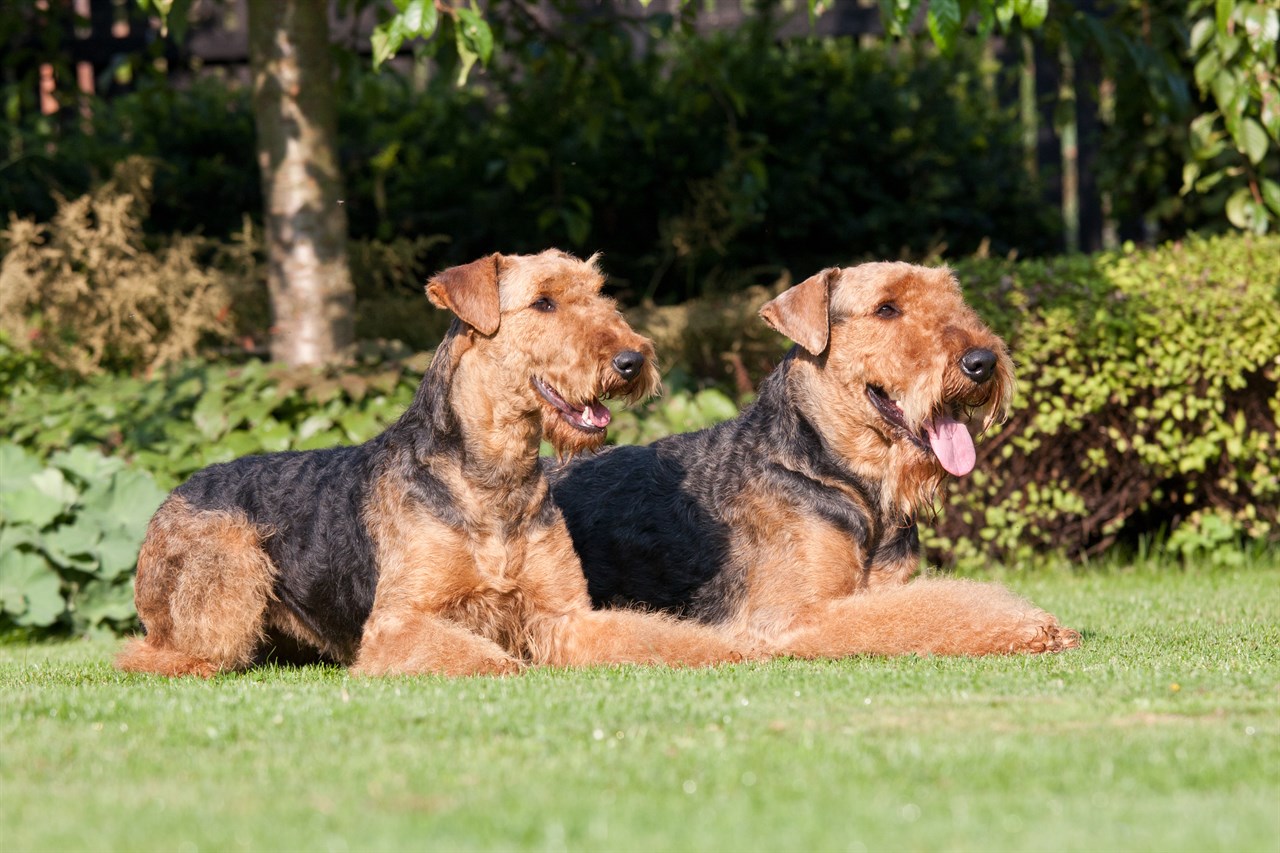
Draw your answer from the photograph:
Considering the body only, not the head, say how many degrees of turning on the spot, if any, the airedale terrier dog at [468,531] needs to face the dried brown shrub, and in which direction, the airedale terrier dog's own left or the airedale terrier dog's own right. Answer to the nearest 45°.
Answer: approximately 135° to the airedale terrier dog's own left

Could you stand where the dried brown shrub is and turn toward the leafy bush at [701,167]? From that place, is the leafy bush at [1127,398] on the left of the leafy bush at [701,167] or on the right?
right

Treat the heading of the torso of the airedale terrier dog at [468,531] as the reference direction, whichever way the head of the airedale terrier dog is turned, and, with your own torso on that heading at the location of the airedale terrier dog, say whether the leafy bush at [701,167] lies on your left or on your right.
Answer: on your left

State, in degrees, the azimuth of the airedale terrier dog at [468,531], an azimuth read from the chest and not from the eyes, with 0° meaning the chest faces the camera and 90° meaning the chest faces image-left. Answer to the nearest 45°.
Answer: approximately 315°

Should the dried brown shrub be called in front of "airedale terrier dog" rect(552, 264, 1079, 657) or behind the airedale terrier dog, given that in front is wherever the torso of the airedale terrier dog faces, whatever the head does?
behind

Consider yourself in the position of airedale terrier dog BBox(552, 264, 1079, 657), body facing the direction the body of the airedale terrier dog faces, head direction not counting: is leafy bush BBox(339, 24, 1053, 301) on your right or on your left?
on your left

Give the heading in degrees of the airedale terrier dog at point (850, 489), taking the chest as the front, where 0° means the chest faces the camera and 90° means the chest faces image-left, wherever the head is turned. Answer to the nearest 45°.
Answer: approximately 270°

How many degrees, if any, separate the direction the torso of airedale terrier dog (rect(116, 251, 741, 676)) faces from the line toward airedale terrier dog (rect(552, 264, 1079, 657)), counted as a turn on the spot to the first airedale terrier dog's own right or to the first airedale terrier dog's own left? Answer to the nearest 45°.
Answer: approximately 45° to the first airedale terrier dog's own left

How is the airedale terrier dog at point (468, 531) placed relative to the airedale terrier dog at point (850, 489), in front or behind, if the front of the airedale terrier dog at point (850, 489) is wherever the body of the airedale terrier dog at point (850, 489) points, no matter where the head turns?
behind
